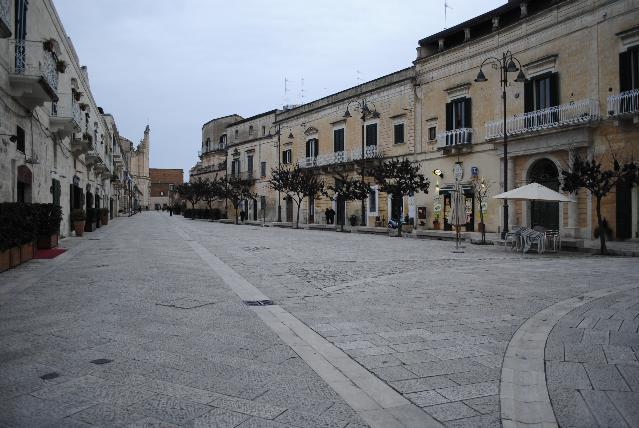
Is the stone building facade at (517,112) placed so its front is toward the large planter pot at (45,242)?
yes

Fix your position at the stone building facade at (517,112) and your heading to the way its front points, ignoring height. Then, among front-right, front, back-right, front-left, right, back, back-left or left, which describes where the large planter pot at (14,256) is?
front

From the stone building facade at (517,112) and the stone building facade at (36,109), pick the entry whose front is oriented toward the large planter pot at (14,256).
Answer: the stone building facade at (517,112)

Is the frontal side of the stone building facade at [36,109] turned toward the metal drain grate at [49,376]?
no

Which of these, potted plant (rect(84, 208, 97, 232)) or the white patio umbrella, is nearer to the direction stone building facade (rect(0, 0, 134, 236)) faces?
the white patio umbrella

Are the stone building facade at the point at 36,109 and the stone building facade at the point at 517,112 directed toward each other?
yes

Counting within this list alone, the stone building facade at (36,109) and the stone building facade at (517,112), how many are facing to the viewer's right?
1

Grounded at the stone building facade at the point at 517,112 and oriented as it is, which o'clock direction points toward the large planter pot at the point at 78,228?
The large planter pot is roughly at 1 o'clock from the stone building facade.

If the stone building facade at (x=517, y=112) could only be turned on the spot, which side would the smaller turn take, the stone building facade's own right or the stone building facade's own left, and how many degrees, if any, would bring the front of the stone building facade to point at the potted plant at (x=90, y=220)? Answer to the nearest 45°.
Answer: approximately 45° to the stone building facade's own right

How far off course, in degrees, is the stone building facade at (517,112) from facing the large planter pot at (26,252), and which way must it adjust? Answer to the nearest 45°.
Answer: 0° — it already faces it

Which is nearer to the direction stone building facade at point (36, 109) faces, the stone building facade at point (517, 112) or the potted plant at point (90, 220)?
the stone building facade

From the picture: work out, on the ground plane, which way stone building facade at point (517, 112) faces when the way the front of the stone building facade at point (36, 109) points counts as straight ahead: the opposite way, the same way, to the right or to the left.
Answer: the opposite way

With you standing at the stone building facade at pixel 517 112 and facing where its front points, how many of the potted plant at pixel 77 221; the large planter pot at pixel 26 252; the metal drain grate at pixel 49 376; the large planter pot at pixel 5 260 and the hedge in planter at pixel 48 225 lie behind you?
0

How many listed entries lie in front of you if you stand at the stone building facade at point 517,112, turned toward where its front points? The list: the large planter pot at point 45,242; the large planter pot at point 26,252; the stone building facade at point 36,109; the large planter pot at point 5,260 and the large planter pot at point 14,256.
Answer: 5

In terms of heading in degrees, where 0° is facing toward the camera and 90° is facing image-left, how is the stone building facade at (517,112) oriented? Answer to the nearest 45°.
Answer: approximately 45°

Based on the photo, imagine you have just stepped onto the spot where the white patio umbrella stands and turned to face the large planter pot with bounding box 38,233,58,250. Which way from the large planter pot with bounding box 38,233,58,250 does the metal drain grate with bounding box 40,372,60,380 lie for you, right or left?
left

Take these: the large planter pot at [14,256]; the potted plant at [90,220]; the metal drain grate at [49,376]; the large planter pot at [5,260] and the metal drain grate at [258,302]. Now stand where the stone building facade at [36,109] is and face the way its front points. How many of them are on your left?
1

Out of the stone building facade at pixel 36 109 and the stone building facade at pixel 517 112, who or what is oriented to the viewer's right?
the stone building facade at pixel 36 109

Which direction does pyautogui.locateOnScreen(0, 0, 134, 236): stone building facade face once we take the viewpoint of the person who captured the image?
facing to the right of the viewer
